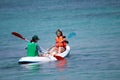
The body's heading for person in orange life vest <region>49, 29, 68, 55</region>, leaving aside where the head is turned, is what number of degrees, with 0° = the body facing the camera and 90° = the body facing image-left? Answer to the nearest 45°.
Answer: approximately 45°
